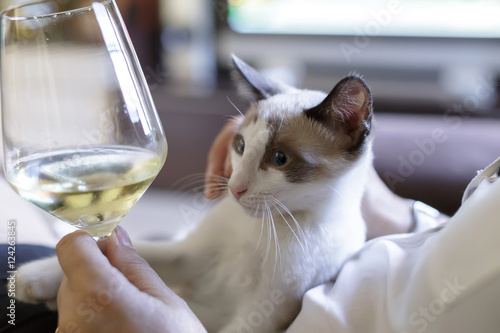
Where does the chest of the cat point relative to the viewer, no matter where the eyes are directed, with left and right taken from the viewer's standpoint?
facing the viewer and to the left of the viewer
